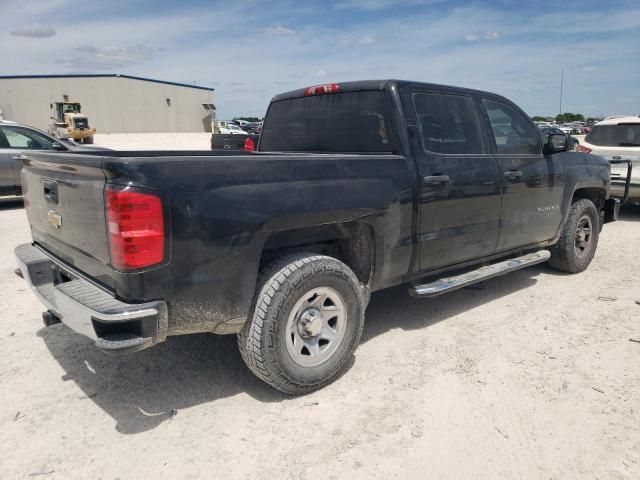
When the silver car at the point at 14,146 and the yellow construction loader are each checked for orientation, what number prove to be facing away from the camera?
0

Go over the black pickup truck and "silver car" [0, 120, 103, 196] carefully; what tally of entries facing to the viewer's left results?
0

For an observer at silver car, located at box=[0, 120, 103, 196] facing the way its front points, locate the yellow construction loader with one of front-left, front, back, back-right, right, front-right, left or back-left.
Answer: left

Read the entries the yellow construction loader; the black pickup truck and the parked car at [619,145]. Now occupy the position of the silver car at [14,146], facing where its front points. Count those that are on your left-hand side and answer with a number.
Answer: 1

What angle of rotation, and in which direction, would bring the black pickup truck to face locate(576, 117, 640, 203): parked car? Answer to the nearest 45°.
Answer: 0° — it already faces it

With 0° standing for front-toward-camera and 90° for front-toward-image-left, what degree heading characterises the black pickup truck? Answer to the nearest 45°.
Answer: approximately 225°

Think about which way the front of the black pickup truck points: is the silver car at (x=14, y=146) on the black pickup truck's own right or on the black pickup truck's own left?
on the black pickup truck's own left

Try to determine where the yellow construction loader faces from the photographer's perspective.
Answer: facing the viewer and to the right of the viewer

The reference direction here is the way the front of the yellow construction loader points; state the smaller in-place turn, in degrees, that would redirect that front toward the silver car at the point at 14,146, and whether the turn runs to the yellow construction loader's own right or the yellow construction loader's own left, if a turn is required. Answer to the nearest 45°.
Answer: approximately 45° to the yellow construction loader's own right

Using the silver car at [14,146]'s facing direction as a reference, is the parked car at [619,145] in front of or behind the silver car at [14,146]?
in front

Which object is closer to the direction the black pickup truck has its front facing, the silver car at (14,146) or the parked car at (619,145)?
the parked car

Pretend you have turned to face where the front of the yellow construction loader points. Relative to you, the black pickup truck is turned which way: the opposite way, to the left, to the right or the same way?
to the left

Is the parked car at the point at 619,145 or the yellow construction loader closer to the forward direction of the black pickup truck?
the parked car

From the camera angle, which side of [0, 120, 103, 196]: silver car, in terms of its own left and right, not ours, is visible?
right
